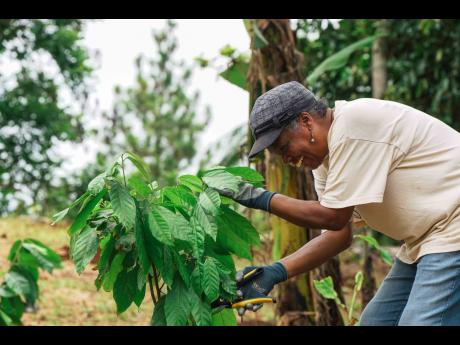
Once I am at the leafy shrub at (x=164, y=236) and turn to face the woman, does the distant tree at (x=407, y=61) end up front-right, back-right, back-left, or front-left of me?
front-left

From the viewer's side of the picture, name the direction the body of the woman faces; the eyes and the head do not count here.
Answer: to the viewer's left

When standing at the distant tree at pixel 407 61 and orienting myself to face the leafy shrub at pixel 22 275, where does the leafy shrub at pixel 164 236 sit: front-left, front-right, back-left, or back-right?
front-left

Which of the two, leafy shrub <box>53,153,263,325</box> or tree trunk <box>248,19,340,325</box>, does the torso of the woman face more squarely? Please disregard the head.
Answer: the leafy shrub

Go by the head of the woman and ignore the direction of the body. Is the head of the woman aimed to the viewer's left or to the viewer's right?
to the viewer's left

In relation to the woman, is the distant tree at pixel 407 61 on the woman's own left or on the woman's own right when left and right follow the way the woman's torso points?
on the woman's own right

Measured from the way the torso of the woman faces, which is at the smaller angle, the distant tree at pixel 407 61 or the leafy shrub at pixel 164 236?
the leafy shrub

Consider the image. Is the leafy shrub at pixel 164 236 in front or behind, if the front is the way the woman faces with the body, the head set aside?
in front

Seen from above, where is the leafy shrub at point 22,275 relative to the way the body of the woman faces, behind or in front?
in front

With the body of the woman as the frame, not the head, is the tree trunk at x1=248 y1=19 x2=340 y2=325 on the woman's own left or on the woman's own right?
on the woman's own right
